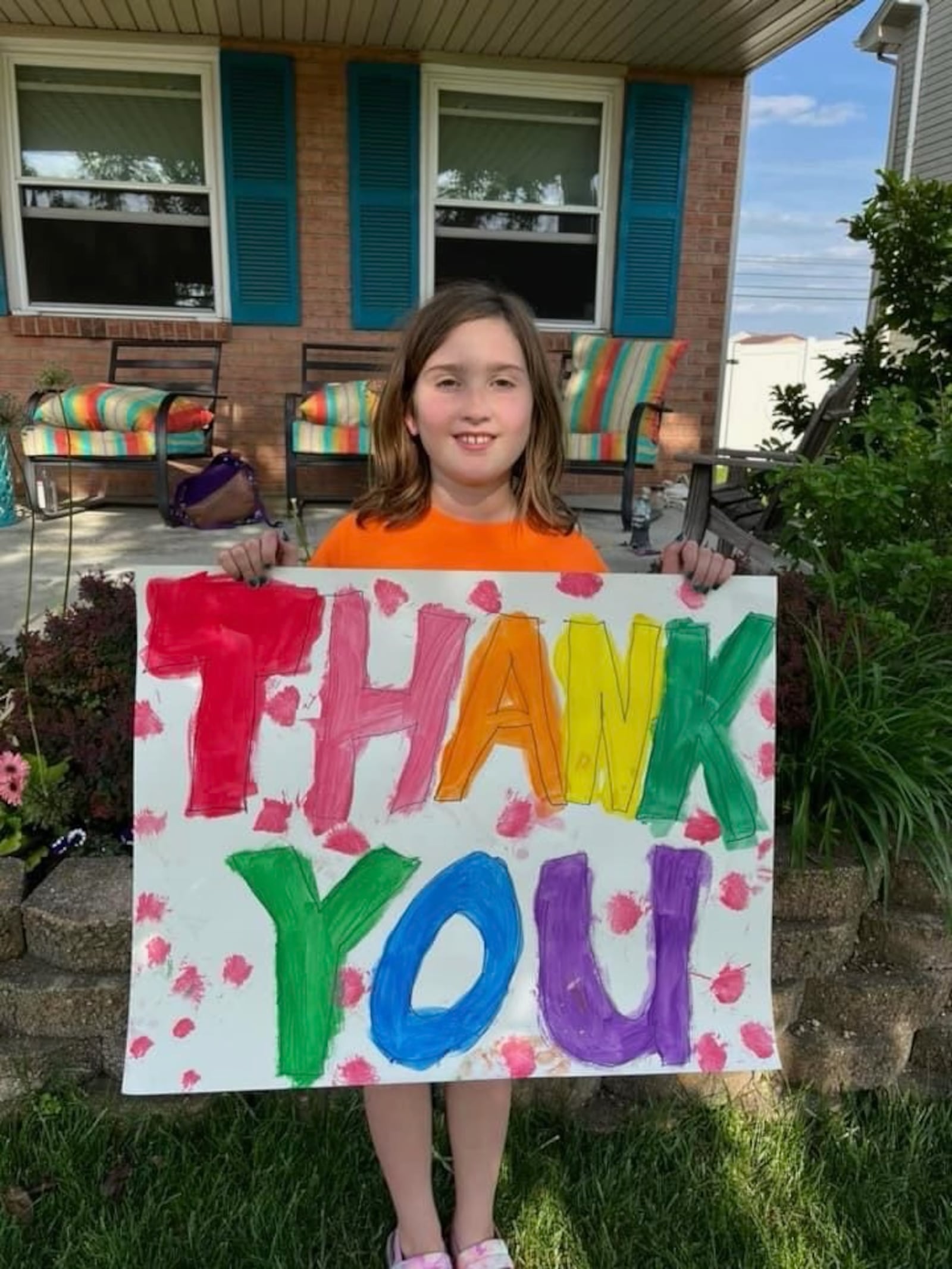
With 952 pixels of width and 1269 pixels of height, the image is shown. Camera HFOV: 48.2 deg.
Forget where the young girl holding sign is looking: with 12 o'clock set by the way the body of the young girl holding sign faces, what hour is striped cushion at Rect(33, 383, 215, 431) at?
The striped cushion is roughly at 5 o'clock from the young girl holding sign.

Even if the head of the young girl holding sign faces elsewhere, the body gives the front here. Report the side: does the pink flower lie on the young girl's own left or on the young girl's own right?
on the young girl's own right

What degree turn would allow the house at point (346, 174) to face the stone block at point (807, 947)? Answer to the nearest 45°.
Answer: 0° — it already faces it

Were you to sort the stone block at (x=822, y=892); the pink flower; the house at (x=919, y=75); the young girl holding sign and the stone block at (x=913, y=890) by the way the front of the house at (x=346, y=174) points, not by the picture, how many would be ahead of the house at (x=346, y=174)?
4

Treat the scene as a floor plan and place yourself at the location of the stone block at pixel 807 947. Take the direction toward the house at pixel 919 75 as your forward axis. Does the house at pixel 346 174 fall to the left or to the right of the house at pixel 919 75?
left

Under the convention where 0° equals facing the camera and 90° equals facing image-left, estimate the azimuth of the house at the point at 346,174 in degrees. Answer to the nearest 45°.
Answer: approximately 0°

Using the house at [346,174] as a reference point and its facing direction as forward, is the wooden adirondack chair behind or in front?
in front

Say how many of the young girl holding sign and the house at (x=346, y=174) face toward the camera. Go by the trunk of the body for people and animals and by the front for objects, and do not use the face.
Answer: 2
